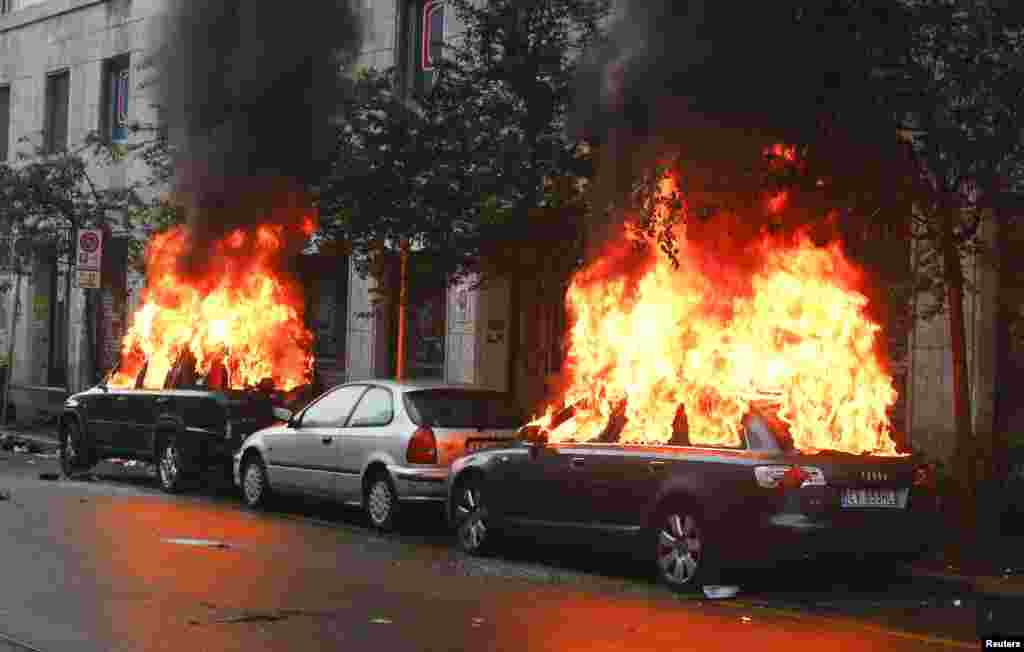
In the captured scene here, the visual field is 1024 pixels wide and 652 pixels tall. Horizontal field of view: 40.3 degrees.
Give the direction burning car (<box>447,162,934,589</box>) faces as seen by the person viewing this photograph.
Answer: facing away from the viewer and to the left of the viewer

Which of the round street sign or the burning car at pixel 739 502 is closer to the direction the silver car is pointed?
the round street sign

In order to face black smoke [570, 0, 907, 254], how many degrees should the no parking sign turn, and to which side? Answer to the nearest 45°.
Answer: approximately 45° to its left

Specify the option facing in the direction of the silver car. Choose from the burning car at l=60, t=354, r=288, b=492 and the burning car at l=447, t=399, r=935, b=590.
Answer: the burning car at l=447, t=399, r=935, b=590

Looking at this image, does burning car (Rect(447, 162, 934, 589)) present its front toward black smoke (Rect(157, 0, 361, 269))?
yes

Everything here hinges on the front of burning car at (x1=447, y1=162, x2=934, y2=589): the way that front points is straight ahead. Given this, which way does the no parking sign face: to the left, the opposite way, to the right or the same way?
the opposite way
